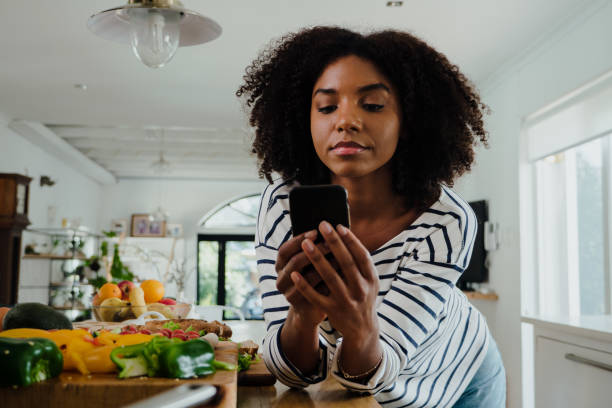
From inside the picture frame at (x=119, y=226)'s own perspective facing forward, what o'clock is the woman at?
The woman is roughly at 12 o'clock from the picture frame.

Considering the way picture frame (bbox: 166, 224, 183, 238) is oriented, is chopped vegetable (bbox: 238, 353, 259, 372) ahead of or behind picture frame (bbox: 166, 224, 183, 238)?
ahead

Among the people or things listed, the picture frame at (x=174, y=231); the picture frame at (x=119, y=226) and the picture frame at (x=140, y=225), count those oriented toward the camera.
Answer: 3

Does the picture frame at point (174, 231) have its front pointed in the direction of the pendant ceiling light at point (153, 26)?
yes

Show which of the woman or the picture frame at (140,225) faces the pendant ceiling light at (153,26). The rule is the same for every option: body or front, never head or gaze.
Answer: the picture frame
